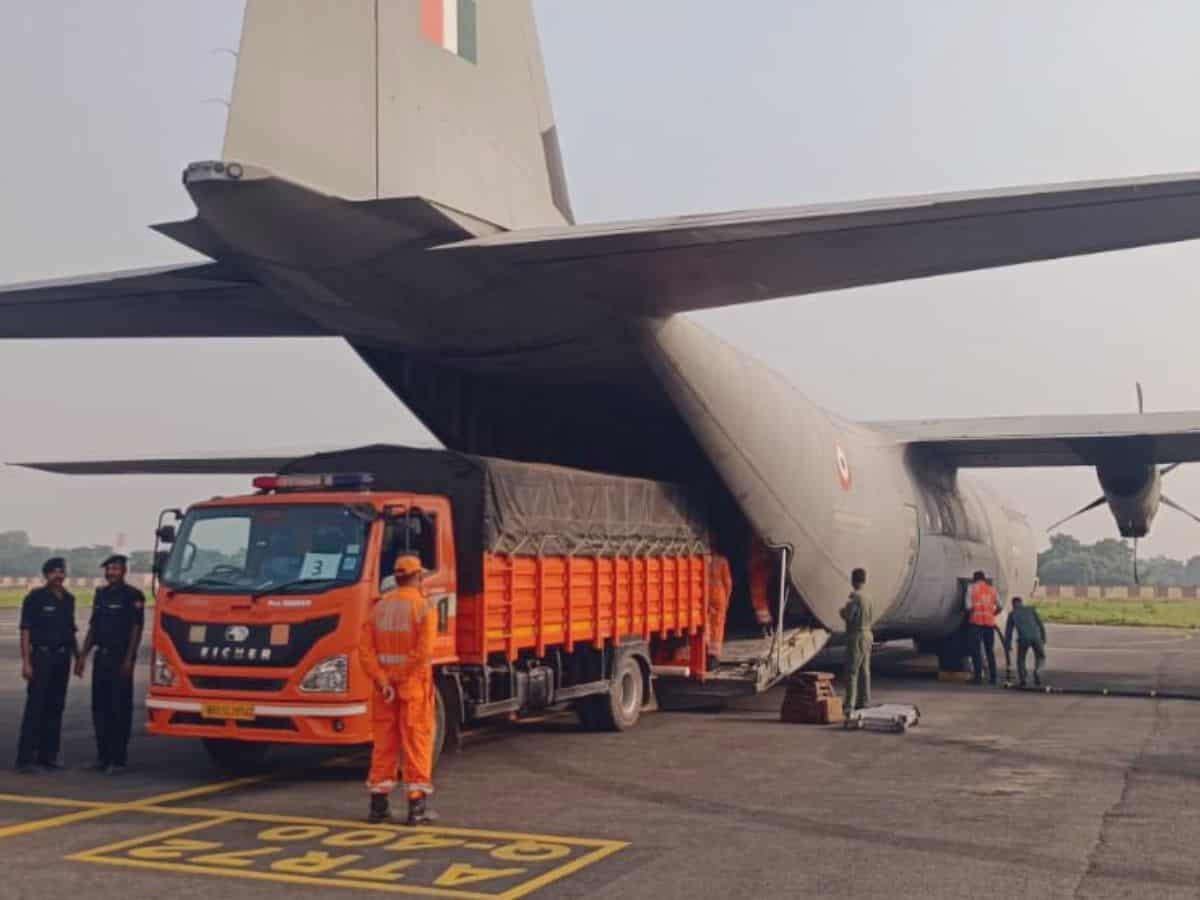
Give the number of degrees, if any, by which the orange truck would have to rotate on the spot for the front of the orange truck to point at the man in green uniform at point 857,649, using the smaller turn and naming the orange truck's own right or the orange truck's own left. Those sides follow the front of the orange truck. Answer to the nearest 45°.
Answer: approximately 180°

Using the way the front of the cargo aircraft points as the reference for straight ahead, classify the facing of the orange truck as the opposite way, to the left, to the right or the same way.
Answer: the opposite way

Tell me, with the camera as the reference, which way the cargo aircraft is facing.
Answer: facing away from the viewer and to the right of the viewer

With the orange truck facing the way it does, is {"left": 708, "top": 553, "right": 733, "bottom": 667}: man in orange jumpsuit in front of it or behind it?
behind

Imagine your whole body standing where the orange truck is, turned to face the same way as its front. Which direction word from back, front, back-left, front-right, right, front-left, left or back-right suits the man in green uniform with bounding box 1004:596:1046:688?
back

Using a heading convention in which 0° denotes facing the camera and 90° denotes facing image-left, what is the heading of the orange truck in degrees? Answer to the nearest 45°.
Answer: approximately 45°

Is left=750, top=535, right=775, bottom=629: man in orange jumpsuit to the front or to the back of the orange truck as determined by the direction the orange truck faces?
to the back
